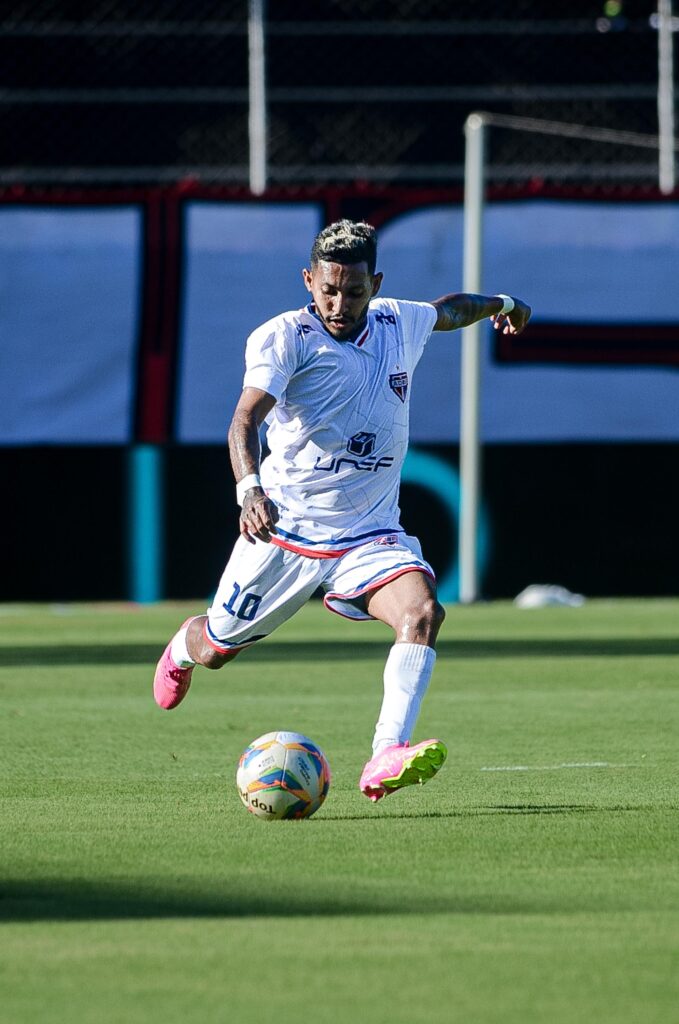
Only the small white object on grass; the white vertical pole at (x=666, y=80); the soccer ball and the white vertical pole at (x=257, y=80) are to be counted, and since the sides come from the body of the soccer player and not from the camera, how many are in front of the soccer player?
1

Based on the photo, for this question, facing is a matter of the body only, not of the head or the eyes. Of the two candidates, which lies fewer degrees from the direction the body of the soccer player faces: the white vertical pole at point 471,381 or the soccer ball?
the soccer ball

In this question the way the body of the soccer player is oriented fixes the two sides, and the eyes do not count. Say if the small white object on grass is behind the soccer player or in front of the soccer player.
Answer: behind

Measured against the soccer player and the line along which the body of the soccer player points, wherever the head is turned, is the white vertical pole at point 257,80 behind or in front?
behind

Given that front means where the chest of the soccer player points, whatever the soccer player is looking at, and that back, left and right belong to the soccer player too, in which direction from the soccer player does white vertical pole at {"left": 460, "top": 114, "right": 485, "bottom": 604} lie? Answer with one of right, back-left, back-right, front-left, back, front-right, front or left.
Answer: back

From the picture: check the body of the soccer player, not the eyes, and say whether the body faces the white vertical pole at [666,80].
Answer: no

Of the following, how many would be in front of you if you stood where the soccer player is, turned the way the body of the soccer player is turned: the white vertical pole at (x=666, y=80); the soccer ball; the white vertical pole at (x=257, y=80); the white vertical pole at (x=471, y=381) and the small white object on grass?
1

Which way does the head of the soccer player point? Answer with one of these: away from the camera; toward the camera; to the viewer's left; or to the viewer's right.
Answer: toward the camera

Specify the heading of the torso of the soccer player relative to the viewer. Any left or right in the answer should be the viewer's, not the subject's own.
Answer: facing the viewer

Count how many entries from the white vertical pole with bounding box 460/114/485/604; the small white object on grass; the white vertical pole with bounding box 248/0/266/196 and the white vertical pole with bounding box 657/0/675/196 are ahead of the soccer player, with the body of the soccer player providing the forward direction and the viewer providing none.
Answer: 0

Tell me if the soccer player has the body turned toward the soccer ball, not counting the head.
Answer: yes

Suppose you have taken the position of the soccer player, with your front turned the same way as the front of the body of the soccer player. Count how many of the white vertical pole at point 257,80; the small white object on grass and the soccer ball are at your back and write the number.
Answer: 2
